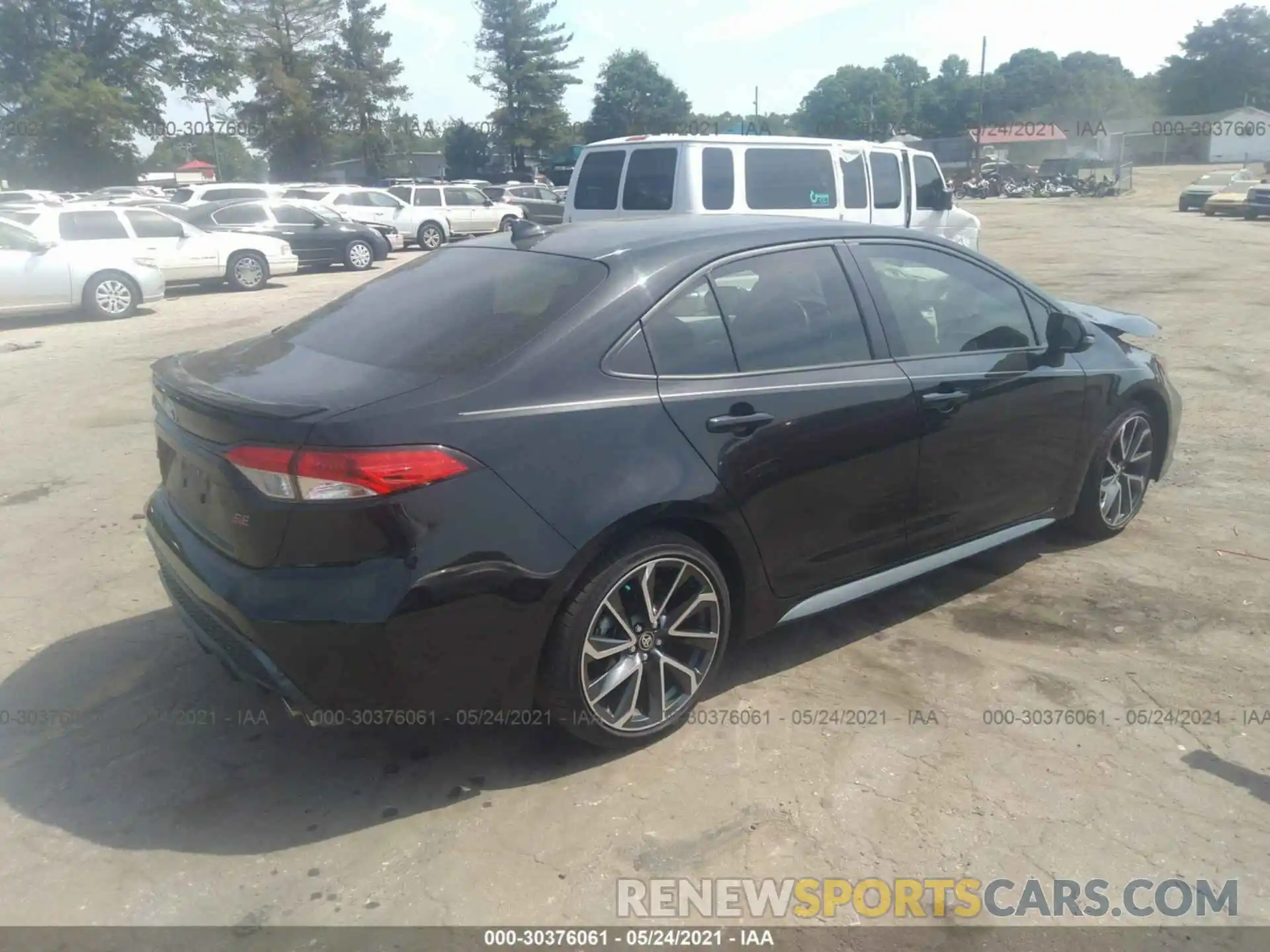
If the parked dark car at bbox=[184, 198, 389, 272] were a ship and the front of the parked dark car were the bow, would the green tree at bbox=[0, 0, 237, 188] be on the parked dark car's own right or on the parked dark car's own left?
on the parked dark car's own left

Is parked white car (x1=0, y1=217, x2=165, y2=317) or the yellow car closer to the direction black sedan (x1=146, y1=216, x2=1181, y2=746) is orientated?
the yellow car

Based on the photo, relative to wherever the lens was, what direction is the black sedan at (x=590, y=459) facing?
facing away from the viewer and to the right of the viewer

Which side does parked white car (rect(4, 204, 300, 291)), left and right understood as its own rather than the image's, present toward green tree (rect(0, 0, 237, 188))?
left

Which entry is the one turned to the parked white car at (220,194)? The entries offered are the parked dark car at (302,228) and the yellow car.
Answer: the yellow car

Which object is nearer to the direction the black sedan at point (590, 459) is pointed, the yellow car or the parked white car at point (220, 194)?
the yellow car

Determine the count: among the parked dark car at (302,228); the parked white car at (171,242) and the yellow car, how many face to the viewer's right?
2

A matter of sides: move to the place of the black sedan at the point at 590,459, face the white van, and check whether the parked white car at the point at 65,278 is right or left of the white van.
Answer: left

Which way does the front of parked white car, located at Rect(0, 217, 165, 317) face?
to the viewer's right

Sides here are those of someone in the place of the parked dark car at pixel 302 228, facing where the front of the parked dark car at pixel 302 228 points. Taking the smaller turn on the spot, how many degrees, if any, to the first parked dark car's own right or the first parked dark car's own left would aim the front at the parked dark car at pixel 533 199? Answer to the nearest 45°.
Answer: approximately 45° to the first parked dark car's own left

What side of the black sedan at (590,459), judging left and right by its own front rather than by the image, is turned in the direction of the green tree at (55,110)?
left

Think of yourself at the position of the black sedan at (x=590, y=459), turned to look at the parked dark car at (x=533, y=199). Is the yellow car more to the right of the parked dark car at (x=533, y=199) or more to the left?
right

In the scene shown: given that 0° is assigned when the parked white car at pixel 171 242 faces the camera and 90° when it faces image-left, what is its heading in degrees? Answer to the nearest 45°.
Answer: approximately 270°

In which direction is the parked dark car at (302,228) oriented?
to the viewer's right
